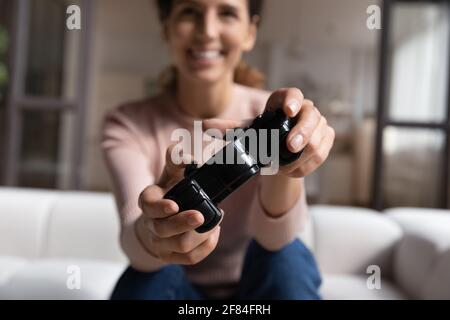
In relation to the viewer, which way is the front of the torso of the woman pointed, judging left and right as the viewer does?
facing the viewer

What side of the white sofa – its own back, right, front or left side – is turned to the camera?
front
